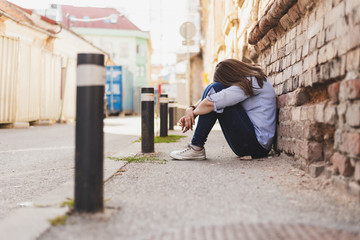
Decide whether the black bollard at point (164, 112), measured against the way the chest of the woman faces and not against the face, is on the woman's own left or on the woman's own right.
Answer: on the woman's own right

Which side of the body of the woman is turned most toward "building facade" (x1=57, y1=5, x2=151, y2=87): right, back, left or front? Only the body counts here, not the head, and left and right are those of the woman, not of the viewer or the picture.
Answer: right

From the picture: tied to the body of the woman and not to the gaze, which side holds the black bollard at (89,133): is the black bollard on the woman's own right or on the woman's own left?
on the woman's own left

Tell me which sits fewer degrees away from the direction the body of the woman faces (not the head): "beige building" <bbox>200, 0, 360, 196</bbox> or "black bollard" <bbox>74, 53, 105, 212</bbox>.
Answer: the black bollard

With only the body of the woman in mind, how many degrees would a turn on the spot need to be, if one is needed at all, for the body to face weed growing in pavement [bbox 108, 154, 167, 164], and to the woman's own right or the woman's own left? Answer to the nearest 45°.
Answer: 0° — they already face it

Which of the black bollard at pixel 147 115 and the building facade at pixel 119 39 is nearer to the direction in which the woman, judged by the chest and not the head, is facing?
the black bollard

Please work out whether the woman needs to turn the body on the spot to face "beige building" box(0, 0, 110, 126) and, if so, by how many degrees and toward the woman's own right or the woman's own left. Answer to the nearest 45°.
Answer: approximately 45° to the woman's own right

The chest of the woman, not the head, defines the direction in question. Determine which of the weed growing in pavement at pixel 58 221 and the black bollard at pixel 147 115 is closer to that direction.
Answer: the black bollard

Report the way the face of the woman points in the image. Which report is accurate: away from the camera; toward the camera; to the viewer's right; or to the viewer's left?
to the viewer's left

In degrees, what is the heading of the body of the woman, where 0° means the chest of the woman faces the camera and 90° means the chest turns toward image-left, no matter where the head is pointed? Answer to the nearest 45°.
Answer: approximately 90°
